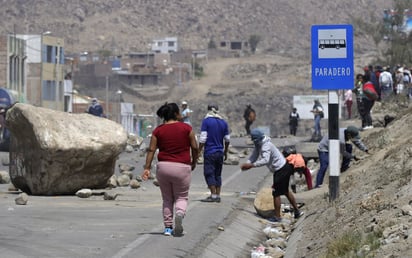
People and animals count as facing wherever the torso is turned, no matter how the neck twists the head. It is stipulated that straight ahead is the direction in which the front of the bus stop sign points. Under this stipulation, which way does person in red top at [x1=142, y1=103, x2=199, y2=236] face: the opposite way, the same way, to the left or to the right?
the opposite way

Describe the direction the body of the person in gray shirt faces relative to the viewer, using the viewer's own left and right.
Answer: facing to the left of the viewer

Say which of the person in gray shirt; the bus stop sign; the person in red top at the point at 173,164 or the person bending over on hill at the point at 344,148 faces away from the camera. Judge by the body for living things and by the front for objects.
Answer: the person in red top

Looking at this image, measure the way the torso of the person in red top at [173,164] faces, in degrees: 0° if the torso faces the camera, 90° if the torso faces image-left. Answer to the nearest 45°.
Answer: approximately 180°

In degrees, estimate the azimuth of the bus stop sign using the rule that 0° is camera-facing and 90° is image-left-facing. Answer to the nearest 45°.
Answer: approximately 0°

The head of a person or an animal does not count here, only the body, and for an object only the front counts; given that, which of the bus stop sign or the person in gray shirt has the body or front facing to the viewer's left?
the person in gray shirt

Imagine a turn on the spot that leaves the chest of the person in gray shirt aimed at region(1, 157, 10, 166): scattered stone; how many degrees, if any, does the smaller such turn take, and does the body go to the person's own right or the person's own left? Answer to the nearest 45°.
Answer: approximately 45° to the person's own right

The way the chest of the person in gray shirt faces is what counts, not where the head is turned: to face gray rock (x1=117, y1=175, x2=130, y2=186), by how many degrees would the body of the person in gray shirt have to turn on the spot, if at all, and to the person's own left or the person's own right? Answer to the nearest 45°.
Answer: approximately 45° to the person's own right
